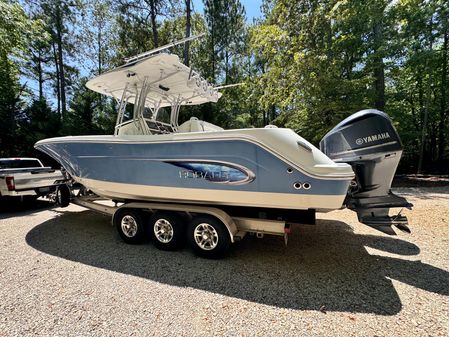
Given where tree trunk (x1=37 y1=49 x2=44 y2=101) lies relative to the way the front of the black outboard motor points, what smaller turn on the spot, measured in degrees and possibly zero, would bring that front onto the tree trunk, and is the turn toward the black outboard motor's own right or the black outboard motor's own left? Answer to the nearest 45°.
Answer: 0° — it already faces it

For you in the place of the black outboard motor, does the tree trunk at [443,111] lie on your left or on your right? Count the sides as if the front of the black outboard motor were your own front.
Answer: on your right

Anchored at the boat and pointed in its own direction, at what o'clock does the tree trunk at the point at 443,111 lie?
The tree trunk is roughly at 3 o'clock from the boat.

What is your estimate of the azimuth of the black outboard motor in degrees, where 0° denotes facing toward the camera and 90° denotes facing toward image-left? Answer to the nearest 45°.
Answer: approximately 90°

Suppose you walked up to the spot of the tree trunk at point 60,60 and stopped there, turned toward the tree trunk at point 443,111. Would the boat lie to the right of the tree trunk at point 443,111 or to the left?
right

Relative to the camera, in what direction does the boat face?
facing away from the viewer and to the left of the viewer

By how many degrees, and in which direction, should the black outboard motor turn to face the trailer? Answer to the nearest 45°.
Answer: approximately 45° to its left

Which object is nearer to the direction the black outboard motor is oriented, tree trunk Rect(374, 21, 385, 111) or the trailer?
the trailer

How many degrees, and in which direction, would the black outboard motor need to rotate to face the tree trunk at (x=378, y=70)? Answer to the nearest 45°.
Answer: approximately 90° to its right
